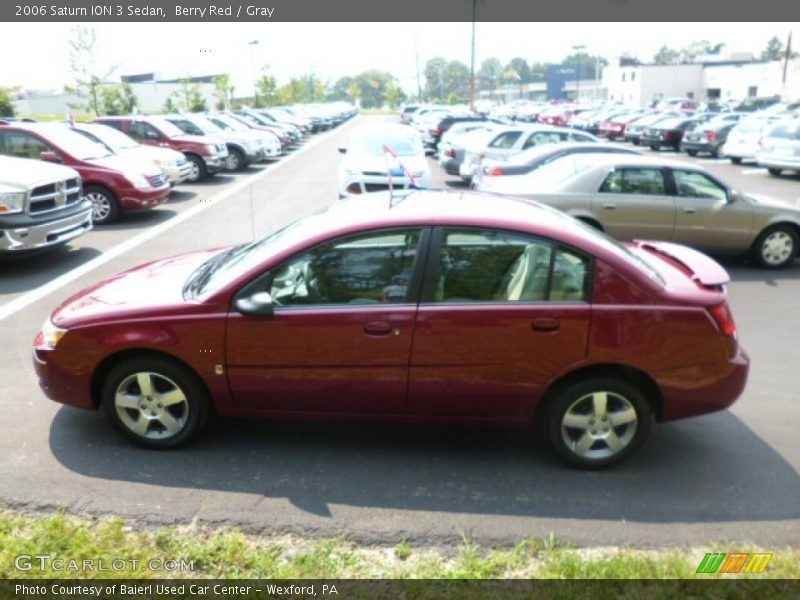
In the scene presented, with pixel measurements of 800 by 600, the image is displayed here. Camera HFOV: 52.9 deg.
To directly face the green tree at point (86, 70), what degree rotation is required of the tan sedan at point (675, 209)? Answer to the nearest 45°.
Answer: approximately 135° to its left

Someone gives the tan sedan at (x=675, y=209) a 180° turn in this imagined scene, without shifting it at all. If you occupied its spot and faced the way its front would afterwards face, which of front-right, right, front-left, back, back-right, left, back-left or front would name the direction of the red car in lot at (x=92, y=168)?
front

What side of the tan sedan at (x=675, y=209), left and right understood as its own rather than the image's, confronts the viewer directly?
right

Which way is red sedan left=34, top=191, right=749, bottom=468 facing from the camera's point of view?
to the viewer's left

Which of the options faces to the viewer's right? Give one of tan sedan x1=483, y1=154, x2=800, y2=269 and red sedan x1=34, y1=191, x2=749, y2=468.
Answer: the tan sedan

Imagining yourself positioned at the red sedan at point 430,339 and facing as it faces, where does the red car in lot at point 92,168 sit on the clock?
The red car in lot is roughly at 2 o'clock from the red sedan.

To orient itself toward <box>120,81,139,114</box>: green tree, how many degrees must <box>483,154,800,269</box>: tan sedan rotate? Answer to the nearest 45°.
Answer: approximately 135° to its left

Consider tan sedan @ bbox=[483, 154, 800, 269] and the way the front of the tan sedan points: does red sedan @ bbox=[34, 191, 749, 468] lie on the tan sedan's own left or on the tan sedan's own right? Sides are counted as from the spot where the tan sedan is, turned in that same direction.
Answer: on the tan sedan's own right

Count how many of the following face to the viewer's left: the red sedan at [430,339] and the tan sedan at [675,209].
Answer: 1

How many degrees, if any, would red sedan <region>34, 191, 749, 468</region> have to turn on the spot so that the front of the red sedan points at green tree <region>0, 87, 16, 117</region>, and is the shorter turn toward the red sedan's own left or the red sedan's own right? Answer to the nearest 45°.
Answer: approximately 45° to the red sedan's own right

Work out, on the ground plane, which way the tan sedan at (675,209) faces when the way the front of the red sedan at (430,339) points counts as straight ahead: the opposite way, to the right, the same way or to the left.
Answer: the opposite way
